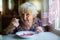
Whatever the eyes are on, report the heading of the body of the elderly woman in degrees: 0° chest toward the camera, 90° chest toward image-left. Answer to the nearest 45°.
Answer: approximately 0°
